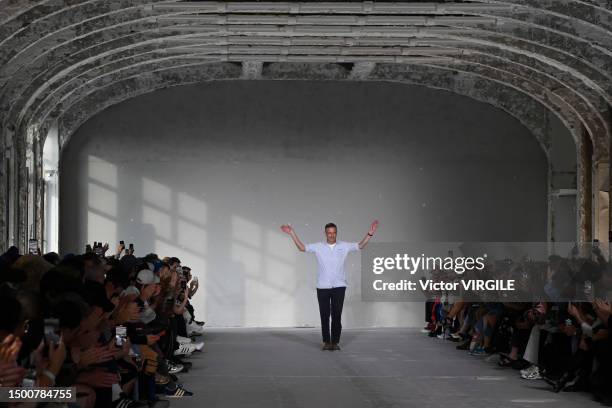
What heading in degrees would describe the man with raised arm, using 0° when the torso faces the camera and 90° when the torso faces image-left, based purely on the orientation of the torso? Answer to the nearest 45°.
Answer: approximately 0°
